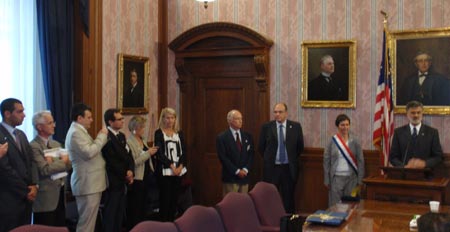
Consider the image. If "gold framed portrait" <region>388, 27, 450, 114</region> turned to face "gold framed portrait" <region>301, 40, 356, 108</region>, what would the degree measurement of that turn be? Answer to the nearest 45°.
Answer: approximately 90° to its right

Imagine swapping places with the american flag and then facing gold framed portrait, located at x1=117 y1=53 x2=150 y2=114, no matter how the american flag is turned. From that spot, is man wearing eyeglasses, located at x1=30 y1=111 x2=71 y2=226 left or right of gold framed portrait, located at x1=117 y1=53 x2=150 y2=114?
left

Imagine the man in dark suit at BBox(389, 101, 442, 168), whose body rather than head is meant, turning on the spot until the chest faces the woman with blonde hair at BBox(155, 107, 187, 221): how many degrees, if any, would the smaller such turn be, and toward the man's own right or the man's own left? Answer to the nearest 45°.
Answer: approximately 90° to the man's own right

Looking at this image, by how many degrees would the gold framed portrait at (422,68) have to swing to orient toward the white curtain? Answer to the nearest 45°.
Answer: approximately 45° to its right

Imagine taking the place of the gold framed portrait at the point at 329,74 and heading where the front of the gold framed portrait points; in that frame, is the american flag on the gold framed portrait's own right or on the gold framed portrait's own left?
on the gold framed portrait's own left

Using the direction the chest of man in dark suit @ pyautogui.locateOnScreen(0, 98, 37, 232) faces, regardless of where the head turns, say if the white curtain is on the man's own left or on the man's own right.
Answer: on the man's own left

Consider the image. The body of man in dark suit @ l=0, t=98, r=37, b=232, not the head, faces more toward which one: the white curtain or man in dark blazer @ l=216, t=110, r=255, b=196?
the man in dark blazer

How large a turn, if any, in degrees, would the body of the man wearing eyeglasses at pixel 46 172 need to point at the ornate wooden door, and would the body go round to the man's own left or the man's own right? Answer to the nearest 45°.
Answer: approximately 90° to the man's own left

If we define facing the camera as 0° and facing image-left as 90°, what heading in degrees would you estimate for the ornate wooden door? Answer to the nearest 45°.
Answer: approximately 0°

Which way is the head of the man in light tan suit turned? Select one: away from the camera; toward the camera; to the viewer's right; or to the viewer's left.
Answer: to the viewer's right

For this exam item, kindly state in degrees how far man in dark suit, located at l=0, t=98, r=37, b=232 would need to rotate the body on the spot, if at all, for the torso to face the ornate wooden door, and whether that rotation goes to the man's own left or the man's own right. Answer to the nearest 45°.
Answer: approximately 90° to the man's own left
